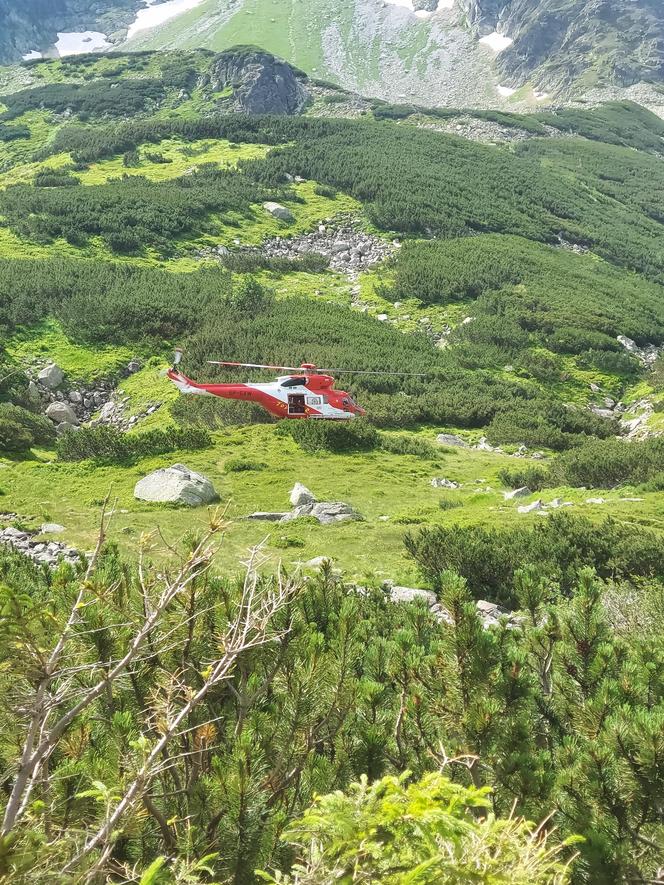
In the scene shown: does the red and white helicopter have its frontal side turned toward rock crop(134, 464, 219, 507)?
no

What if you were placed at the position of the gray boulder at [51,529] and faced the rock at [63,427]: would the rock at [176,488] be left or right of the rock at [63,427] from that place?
right

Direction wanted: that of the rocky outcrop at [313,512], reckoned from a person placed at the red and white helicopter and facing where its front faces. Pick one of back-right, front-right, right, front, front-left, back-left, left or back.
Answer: right

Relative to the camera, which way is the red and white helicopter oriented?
to the viewer's right

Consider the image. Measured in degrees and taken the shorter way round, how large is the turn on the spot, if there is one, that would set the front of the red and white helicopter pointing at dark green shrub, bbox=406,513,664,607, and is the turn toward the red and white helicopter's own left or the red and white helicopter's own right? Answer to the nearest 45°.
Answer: approximately 90° to the red and white helicopter's own right

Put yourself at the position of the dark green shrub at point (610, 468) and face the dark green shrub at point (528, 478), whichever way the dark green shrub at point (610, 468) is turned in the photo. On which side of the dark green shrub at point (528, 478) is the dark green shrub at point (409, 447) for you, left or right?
right

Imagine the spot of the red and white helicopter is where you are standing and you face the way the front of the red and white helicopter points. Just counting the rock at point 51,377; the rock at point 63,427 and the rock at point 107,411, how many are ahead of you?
0

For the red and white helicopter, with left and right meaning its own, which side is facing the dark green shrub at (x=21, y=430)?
back

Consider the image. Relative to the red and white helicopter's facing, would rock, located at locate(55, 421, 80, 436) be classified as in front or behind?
behind

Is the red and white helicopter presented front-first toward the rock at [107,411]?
no

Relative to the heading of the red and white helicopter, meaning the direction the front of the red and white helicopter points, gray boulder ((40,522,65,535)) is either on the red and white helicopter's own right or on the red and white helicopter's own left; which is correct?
on the red and white helicopter's own right

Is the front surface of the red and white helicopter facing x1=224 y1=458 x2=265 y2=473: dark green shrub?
no
